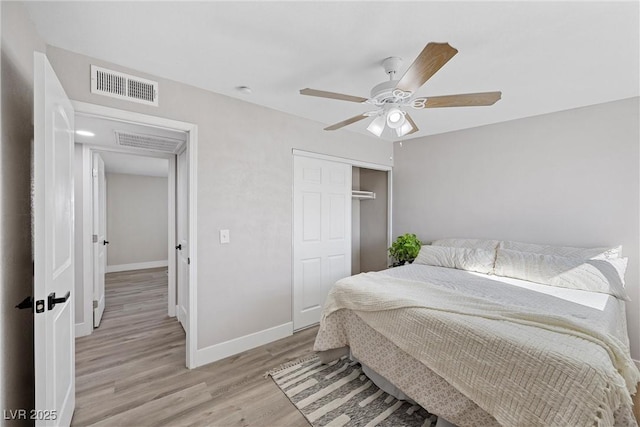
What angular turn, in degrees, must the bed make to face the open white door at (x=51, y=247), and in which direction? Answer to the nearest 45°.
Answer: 0° — it already faces it

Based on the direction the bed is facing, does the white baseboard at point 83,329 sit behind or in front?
in front

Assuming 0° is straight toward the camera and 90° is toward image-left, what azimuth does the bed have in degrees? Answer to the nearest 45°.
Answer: approximately 45°

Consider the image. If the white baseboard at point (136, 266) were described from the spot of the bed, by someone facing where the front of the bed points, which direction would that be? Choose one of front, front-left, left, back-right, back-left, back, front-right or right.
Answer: front-right
